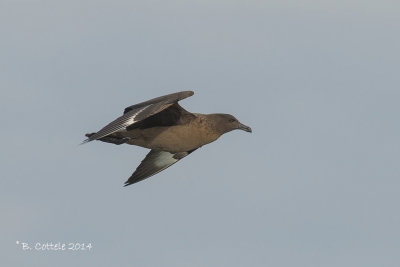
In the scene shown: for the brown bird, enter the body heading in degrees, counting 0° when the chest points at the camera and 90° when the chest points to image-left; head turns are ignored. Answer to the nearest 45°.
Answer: approximately 270°
